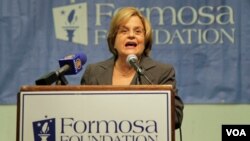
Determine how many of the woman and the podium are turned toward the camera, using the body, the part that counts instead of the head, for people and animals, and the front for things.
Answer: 2

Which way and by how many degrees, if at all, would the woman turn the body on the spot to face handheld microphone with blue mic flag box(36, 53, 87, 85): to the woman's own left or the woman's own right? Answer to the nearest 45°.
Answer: approximately 45° to the woman's own right

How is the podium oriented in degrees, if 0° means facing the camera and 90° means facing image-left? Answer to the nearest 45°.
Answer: approximately 0°

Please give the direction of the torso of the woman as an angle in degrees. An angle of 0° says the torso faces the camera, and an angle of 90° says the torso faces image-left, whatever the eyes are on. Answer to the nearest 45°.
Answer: approximately 0°
